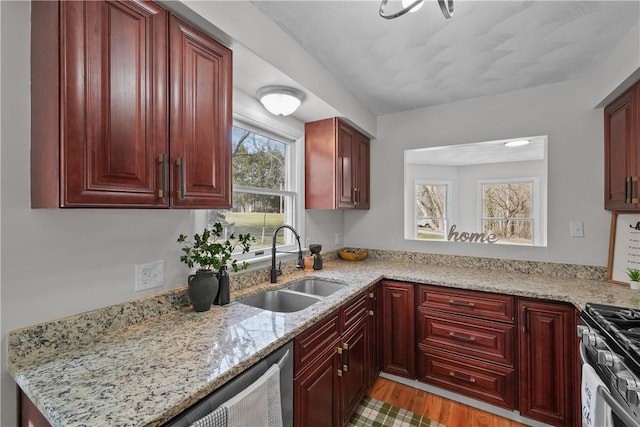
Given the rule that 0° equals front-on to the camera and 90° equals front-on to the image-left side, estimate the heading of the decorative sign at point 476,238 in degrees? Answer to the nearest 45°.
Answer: approximately 0°

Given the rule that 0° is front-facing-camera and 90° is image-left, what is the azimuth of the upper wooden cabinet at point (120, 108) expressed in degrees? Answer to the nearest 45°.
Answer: approximately 315°

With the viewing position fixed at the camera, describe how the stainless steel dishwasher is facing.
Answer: facing the viewer and to the right of the viewer

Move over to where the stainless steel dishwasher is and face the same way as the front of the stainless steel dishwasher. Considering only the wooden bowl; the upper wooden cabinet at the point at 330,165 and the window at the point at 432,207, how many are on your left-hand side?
3

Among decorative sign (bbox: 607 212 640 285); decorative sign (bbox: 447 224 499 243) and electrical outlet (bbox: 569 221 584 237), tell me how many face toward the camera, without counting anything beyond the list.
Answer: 3

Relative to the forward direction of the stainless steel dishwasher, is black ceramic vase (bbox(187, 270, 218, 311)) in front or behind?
behind

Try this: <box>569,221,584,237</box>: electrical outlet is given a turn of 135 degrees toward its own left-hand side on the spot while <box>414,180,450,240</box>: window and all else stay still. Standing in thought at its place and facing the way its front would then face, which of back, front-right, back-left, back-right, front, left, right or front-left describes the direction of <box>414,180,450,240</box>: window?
left

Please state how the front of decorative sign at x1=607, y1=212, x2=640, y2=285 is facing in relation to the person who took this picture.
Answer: facing the viewer

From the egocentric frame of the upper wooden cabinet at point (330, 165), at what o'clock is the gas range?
The gas range is roughly at 12 o'clock from the upper wooden cabinet.

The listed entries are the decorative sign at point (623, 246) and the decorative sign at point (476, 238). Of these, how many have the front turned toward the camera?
2

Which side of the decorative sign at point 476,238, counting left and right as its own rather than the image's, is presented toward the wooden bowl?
right

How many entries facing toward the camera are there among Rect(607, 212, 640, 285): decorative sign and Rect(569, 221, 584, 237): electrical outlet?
2
